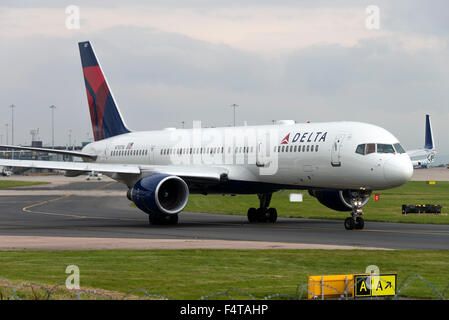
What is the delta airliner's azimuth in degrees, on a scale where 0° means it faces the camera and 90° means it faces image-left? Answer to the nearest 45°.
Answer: approximately 315°

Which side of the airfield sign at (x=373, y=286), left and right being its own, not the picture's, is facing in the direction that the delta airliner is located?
back

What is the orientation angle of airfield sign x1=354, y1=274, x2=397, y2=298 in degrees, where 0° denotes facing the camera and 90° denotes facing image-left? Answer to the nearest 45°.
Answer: approximately 0°

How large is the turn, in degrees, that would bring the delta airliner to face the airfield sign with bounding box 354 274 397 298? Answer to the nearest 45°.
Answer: approximately 45° to its right
